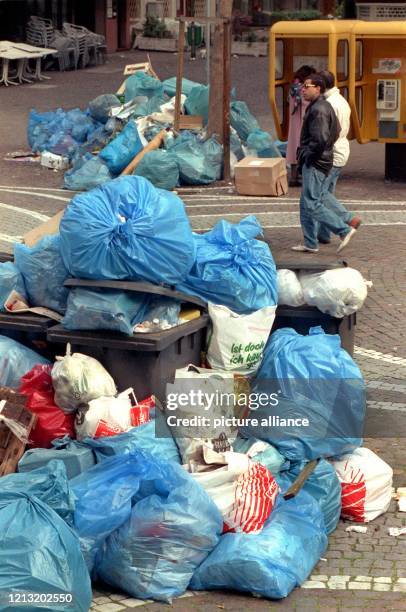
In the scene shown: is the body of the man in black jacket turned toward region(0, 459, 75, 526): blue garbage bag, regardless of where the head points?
no

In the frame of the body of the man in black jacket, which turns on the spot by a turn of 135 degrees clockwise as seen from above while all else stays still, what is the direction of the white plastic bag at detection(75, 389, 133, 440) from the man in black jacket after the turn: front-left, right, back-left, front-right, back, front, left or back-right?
back-right

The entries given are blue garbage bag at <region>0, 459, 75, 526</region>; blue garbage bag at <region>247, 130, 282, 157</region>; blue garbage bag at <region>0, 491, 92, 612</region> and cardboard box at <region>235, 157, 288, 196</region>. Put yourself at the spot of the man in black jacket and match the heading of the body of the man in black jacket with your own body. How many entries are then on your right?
2

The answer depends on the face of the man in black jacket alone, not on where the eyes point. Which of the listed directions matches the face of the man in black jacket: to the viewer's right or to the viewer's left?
to the viewer's left

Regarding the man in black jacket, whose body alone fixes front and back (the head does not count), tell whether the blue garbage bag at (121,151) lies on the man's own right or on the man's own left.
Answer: on the man's own right

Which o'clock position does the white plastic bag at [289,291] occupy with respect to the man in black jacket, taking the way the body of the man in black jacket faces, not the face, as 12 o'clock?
The white plastic bag is roughly at 9 o'clock from the man in black jacket.

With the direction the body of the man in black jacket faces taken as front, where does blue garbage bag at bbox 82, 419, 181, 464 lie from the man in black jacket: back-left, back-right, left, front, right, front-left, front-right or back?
left

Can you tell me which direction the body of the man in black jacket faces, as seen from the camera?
to the viewer's left

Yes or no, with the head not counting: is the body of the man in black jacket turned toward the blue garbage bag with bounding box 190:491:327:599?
no

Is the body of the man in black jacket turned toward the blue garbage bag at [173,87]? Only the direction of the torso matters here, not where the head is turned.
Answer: no

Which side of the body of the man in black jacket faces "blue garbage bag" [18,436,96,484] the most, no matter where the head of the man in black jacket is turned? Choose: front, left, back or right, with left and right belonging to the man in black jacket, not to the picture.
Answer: left
